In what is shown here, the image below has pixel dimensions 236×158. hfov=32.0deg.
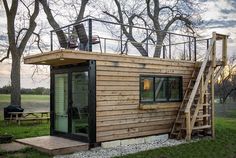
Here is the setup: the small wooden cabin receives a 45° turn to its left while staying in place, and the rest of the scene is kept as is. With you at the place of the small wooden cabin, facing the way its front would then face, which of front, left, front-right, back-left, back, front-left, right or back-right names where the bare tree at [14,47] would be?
back-right

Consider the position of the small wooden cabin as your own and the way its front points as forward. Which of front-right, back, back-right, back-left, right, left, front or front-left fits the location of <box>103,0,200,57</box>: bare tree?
back-right

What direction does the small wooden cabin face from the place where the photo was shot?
facing the viewer and to the left of the viewer
